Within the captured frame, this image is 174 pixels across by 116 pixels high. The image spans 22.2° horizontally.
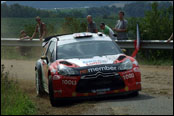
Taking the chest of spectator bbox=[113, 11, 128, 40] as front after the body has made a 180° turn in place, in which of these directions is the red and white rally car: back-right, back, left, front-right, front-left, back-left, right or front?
back-right

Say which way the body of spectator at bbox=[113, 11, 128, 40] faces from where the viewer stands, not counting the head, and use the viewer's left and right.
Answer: facing the viewer and to the left of the viewer
